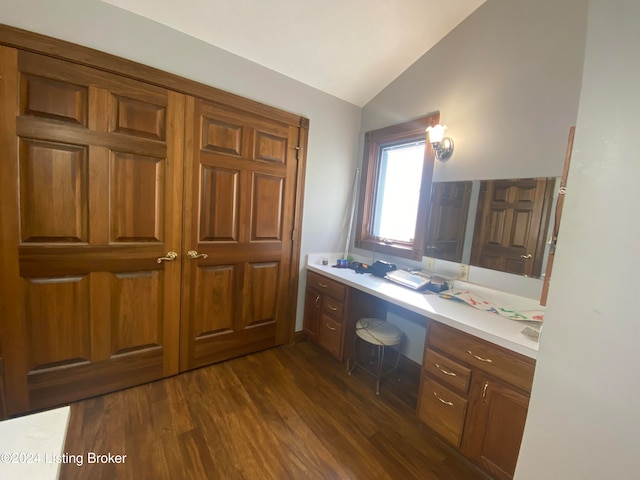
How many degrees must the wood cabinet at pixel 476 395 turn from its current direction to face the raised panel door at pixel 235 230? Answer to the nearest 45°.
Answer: approximately 45° to its right

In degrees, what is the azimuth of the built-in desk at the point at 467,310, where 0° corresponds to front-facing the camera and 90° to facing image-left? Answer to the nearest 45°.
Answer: approximately 45°

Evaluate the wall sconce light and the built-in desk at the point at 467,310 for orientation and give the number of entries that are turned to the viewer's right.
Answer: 0

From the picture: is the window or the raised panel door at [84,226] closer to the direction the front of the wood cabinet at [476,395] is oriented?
the raised panel door

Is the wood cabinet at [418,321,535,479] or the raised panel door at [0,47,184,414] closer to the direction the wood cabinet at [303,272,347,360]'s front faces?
the raised panel door

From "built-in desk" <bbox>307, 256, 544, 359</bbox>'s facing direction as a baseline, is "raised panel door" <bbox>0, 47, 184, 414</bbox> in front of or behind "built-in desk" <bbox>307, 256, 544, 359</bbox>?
in front

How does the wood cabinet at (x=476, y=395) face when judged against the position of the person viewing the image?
facing the viewer and to the left of the viewer

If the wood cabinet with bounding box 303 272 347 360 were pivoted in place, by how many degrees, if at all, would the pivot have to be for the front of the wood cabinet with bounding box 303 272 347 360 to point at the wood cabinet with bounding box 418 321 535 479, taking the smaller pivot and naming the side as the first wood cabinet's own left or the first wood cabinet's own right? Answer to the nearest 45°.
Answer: approximately 90° to the first wood cabinet's own left
